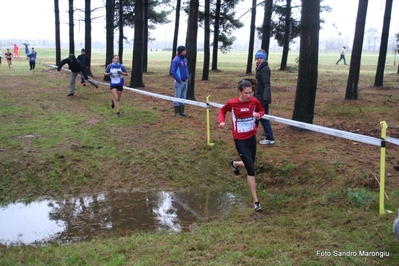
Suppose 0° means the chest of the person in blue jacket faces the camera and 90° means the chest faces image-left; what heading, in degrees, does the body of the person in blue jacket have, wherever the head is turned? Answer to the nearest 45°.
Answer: approximately 315°
